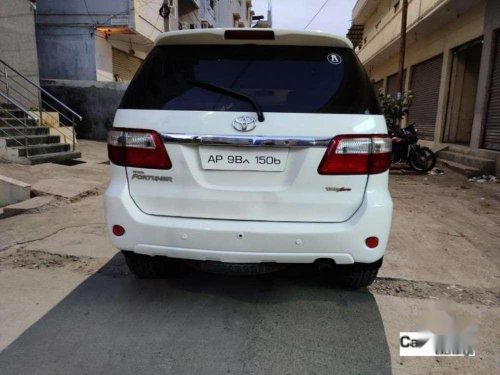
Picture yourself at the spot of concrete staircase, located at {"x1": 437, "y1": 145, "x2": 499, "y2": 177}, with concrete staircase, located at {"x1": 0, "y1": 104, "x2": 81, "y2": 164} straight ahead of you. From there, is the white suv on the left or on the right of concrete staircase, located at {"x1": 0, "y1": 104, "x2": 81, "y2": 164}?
left

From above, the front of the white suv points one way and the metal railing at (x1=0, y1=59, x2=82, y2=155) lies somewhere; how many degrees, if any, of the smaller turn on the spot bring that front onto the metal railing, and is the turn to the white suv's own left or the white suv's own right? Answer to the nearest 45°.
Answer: approximately 45° to the white suv's own left

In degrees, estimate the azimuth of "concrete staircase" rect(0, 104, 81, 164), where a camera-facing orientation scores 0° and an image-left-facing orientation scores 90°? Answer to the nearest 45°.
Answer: approximately 315°

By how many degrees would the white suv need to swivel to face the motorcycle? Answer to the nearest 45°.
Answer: approximately 45° to its right

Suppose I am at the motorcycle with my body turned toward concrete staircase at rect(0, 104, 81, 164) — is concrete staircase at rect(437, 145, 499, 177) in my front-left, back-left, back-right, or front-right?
back-left

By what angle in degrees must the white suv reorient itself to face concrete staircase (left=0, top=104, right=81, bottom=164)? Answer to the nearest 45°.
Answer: approximately 45° to its left

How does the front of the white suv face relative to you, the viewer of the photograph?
facing away from the viewer

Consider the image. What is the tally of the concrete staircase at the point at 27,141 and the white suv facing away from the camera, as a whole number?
1

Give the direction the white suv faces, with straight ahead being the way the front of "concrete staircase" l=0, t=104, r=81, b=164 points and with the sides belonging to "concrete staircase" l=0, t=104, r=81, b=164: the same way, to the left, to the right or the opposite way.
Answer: to the left

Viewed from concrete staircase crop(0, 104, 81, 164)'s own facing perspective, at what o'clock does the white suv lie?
The white suv is roughly at 1 o'clock from the concrete staircase.

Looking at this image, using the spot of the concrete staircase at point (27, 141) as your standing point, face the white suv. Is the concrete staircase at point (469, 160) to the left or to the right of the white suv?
left
